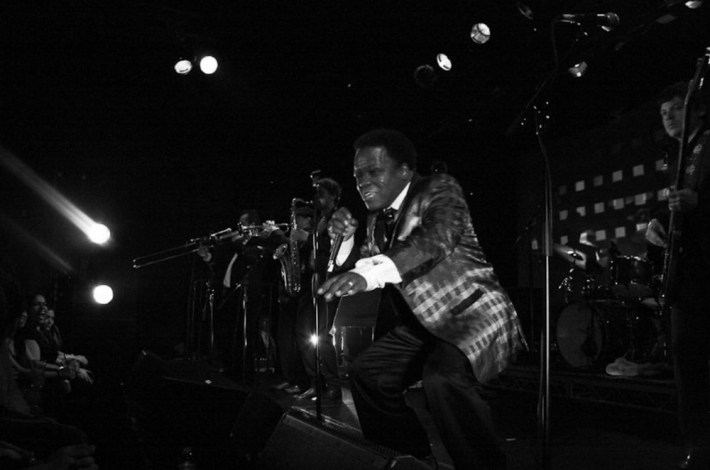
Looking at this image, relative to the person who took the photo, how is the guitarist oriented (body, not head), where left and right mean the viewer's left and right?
facing the viewer and to the left of the viewer

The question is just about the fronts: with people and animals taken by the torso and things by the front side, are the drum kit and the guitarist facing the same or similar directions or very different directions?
same or similar directions

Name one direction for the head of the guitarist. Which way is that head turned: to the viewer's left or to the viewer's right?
to the viewer's left

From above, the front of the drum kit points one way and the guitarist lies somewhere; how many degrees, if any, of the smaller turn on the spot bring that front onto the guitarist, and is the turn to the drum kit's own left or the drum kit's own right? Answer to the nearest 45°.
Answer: approximately 45° to the drum kit's own left

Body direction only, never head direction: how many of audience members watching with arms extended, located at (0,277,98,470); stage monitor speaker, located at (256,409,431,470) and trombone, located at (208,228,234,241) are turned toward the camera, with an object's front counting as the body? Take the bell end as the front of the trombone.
0

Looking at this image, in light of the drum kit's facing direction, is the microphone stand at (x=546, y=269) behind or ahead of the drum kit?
ahead

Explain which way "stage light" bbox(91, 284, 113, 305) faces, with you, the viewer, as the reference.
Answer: facing the viewer

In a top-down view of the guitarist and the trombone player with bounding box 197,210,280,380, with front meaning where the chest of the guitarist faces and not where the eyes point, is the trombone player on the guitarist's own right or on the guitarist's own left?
on the guitarist's own right

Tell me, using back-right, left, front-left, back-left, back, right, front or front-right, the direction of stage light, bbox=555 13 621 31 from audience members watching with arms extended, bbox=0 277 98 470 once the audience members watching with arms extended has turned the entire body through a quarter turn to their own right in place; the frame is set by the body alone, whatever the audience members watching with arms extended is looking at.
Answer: back-left

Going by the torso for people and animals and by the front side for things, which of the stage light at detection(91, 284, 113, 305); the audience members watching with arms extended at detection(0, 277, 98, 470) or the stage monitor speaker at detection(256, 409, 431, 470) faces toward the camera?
the stage light
